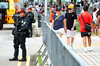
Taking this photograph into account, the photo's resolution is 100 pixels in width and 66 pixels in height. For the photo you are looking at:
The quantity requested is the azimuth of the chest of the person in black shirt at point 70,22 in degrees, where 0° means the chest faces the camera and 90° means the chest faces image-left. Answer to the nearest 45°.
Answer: approximately 0°

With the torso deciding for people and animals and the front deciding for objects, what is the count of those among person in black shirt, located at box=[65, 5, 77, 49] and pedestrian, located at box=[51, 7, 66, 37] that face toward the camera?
2

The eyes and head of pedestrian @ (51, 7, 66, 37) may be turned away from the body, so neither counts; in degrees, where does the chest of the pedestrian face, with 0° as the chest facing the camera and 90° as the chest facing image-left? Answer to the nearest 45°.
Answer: approximately 0°

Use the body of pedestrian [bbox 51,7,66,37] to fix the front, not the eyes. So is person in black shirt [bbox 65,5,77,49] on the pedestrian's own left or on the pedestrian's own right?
on the pedestrian's own left
